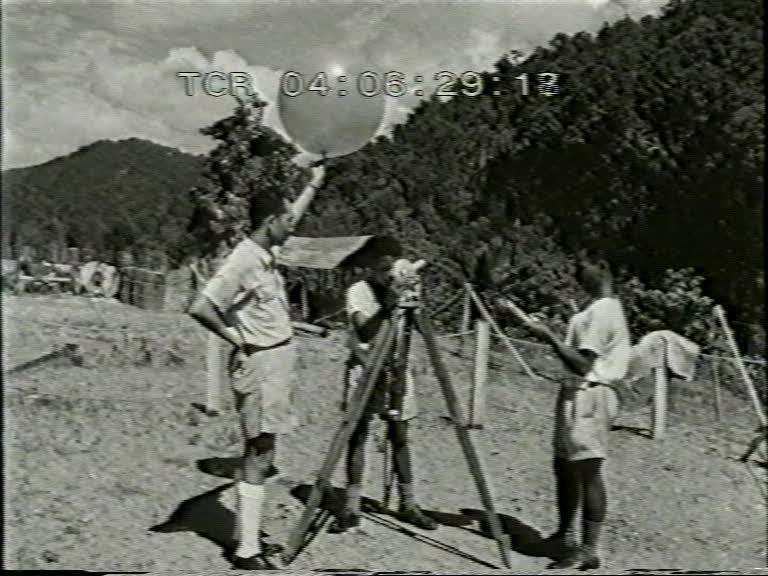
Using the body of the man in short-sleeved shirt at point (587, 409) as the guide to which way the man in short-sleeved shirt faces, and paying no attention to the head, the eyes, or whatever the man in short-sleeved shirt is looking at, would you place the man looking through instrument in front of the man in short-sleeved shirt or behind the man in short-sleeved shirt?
in front

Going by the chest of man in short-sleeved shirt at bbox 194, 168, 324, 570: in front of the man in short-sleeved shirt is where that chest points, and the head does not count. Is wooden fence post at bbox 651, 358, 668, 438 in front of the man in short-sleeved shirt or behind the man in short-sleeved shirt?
in front

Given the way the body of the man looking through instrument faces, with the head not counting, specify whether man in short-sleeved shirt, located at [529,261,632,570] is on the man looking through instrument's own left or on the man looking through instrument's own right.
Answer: on the man looking through instrument's own left

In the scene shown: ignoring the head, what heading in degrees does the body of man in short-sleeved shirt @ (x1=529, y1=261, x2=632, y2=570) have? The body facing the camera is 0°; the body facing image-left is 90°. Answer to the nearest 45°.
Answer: approximately 90°

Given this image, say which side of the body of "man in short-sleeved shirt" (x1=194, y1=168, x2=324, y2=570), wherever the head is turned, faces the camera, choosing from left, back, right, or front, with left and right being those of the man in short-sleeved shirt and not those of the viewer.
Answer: right

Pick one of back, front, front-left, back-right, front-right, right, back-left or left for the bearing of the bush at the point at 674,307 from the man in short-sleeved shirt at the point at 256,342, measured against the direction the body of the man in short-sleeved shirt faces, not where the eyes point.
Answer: front

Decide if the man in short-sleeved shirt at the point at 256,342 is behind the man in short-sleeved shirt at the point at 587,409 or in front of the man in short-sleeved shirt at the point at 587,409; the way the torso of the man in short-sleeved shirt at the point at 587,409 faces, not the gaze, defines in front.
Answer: in front

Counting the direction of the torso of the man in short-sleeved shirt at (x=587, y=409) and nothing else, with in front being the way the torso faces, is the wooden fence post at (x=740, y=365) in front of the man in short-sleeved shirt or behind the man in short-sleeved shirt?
behind

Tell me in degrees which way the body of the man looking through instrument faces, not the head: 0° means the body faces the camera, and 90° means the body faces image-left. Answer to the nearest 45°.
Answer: approximately 315°

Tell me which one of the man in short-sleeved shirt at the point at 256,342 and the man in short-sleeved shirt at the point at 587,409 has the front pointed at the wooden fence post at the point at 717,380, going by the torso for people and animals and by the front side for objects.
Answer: the man in short-sleeved shirt at the point at 256,342
